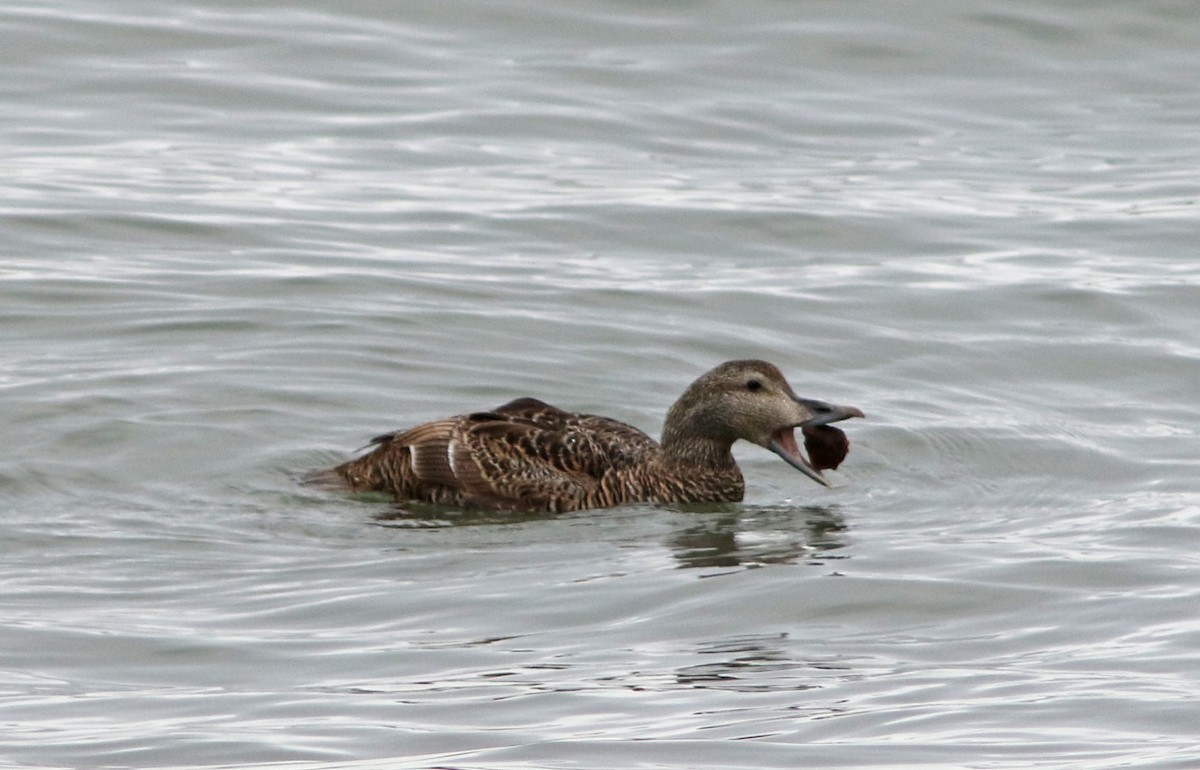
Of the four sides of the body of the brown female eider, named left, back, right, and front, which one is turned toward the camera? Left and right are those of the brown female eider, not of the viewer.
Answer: right
